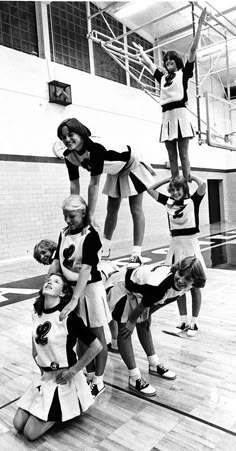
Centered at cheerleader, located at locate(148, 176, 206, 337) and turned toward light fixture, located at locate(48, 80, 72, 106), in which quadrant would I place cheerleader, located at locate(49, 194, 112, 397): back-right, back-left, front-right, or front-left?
back-left

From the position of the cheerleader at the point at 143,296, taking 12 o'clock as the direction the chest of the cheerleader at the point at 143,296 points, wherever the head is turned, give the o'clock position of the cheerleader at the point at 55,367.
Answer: the cheerleader at the point at 55,367 is roughly at 3 o'clock from the cheerleader at the point at 143,296.

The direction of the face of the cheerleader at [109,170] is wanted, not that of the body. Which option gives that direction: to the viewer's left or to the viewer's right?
to the viewer's left

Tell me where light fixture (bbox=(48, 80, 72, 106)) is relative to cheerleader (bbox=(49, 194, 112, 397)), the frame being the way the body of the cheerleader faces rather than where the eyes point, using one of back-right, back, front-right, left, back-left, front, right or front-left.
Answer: back-right

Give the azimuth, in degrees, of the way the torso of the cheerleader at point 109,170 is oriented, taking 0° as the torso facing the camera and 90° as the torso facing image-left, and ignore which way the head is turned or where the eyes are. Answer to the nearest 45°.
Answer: approximately 45°

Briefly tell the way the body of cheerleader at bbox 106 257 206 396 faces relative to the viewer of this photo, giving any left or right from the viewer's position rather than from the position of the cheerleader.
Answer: facing the viewer and to the right of the viewer

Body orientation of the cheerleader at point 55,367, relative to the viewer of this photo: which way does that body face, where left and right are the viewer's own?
facing the viewer and to the left of the viewer

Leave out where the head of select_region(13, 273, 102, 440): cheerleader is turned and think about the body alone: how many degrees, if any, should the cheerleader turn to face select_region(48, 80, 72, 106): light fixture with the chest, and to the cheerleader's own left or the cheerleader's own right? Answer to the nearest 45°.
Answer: approximately 135° to the cheerleader's own right

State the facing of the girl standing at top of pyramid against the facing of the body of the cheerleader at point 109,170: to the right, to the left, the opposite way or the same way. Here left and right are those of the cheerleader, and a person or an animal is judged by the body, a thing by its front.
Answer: the same way

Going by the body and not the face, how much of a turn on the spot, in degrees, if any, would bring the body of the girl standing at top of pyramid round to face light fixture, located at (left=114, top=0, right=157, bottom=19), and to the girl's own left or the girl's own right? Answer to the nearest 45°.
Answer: approximately 135° to the girl's own right

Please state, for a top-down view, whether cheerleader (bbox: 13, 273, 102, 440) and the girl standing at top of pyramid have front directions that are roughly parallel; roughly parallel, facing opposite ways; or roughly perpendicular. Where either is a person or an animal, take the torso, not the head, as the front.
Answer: roughly parallel
